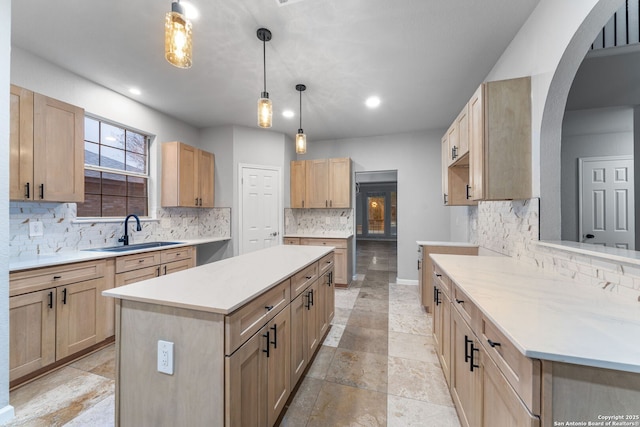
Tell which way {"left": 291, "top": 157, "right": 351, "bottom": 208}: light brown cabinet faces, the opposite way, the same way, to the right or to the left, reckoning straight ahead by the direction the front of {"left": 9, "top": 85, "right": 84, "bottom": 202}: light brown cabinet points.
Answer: to the right

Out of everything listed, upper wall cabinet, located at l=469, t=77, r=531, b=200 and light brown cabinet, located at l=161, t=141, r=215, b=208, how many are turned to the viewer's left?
1

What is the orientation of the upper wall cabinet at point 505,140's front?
to the viewer's left

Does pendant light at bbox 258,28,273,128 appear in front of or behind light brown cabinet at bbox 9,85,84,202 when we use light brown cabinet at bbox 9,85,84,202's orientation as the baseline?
in front

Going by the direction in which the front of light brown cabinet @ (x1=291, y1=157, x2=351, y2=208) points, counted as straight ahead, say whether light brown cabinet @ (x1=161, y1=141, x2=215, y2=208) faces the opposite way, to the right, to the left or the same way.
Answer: to the left

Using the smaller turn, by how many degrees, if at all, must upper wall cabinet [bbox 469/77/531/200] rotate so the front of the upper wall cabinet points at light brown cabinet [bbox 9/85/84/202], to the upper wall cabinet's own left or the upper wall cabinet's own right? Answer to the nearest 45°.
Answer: approximately 45° to the upper wall cabinet's own left

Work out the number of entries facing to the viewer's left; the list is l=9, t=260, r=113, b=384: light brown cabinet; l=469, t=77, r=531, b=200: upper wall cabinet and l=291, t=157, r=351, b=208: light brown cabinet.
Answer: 1

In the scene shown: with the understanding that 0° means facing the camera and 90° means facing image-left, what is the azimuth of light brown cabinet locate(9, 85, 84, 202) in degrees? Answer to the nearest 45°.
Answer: approximately 315°

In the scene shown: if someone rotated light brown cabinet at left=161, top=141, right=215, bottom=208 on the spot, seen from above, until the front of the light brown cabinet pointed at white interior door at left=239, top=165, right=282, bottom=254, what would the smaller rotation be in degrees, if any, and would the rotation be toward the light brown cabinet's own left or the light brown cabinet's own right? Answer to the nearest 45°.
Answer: approximately 45° to the light brown cabinet's own left

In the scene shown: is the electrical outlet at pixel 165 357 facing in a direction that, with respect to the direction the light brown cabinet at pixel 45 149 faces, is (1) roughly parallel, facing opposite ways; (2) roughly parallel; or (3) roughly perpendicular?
roughly perpendicular

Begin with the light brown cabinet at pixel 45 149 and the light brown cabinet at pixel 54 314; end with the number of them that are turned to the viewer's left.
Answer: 0

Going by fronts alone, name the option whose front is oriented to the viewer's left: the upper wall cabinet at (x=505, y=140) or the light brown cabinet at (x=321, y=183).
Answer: the upper wall cabinet

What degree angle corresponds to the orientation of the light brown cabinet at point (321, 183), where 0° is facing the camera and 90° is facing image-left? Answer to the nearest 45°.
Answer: approximately 0°

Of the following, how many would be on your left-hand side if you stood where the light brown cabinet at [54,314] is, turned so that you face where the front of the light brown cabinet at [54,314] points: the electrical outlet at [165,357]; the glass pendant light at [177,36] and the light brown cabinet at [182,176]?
1

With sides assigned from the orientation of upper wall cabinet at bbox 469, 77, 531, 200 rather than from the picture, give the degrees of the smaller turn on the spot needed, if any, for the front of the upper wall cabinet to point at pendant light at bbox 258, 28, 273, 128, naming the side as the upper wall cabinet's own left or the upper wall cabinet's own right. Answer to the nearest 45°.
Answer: approximately 45° to the upper wall cabinet's own left

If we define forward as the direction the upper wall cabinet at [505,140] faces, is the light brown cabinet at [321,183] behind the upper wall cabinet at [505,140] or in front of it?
in front
